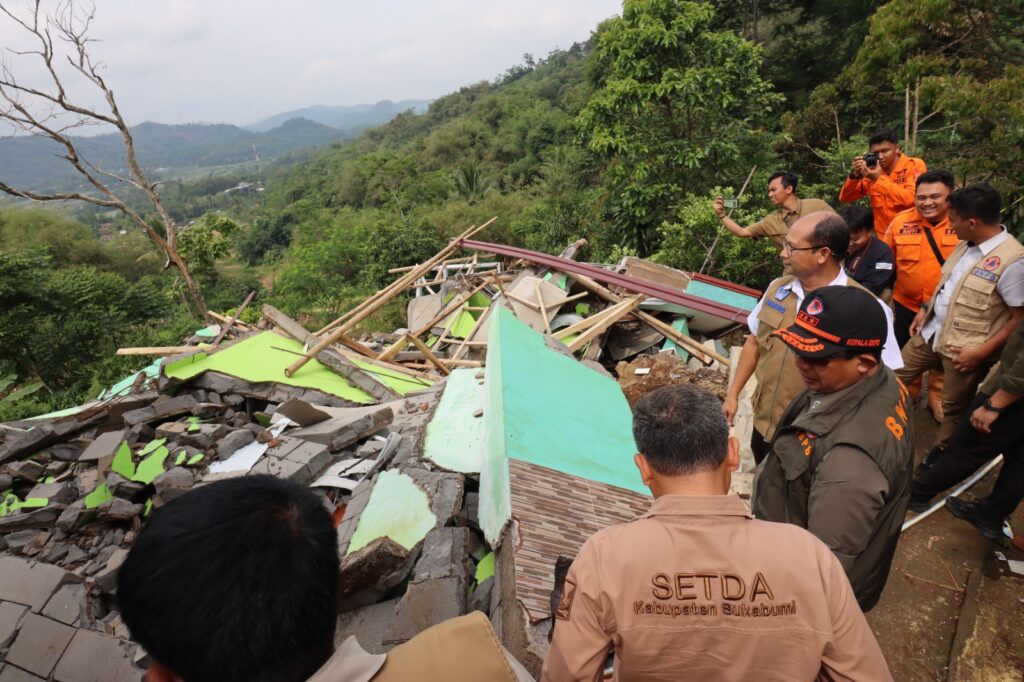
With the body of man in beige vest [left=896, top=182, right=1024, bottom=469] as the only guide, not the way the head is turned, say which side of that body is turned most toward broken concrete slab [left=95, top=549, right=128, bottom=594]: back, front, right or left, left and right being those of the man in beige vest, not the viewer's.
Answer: front

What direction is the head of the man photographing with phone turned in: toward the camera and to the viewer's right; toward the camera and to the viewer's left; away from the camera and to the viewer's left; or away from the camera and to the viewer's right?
toward the camera and to the viewer's left

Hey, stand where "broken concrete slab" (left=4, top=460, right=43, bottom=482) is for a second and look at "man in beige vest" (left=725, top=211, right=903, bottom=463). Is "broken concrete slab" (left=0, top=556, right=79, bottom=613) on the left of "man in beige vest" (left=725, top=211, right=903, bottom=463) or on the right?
right

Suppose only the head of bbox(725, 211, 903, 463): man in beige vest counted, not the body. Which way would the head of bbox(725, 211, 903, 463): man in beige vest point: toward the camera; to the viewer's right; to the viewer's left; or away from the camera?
to the viewer's left

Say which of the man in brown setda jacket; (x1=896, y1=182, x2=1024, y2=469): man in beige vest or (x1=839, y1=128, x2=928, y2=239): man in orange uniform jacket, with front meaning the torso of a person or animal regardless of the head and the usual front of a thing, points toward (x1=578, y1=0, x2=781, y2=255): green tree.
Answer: the man in brown setda jacket

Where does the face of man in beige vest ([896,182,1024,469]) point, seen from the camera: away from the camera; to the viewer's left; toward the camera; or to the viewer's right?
to the viewer's left

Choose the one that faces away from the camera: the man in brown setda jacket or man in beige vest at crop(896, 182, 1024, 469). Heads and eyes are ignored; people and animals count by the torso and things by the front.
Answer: the man in brown setda jacket

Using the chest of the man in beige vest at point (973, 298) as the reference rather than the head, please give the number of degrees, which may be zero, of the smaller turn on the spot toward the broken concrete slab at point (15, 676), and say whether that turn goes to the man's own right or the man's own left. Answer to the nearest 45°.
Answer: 0° — they already face it

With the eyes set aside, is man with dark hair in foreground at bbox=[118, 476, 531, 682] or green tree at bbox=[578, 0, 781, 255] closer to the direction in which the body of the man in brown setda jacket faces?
the green tree

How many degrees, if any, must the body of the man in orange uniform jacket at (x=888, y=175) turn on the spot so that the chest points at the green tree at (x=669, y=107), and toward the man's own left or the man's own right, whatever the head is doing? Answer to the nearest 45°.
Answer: approximately 90° to the man's own right

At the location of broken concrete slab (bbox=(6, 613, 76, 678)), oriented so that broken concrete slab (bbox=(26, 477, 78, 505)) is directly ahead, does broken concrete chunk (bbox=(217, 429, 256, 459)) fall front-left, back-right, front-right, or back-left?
front-right

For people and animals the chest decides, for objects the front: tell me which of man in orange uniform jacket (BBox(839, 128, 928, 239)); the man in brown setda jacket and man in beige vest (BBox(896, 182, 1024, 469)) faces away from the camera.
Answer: the man in brown setda jacket

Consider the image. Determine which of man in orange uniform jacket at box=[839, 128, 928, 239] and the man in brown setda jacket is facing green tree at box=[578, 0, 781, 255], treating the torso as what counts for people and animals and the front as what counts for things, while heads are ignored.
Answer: the man in brown setda jacket

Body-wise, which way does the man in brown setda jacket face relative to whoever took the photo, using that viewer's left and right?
facing away from the viewer

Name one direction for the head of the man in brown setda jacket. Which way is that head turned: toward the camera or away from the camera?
away from the camera

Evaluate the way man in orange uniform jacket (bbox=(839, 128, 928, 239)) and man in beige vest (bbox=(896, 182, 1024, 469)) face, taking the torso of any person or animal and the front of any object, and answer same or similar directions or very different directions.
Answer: same or similar directions

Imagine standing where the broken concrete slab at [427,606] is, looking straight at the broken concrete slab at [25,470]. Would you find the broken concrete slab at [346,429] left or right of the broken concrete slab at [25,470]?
right

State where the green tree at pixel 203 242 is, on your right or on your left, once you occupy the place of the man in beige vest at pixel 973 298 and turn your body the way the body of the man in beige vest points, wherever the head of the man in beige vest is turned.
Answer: on your right
